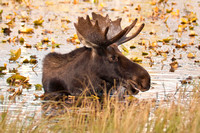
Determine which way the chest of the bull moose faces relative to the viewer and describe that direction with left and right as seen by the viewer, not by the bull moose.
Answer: facing to the right of the viewer
